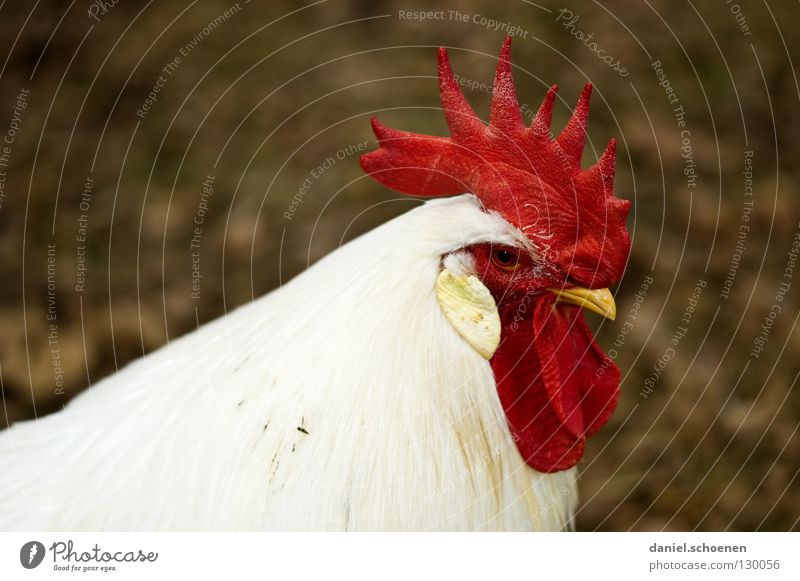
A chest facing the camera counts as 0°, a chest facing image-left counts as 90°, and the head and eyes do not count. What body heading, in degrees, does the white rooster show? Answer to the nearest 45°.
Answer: approximately 270°
